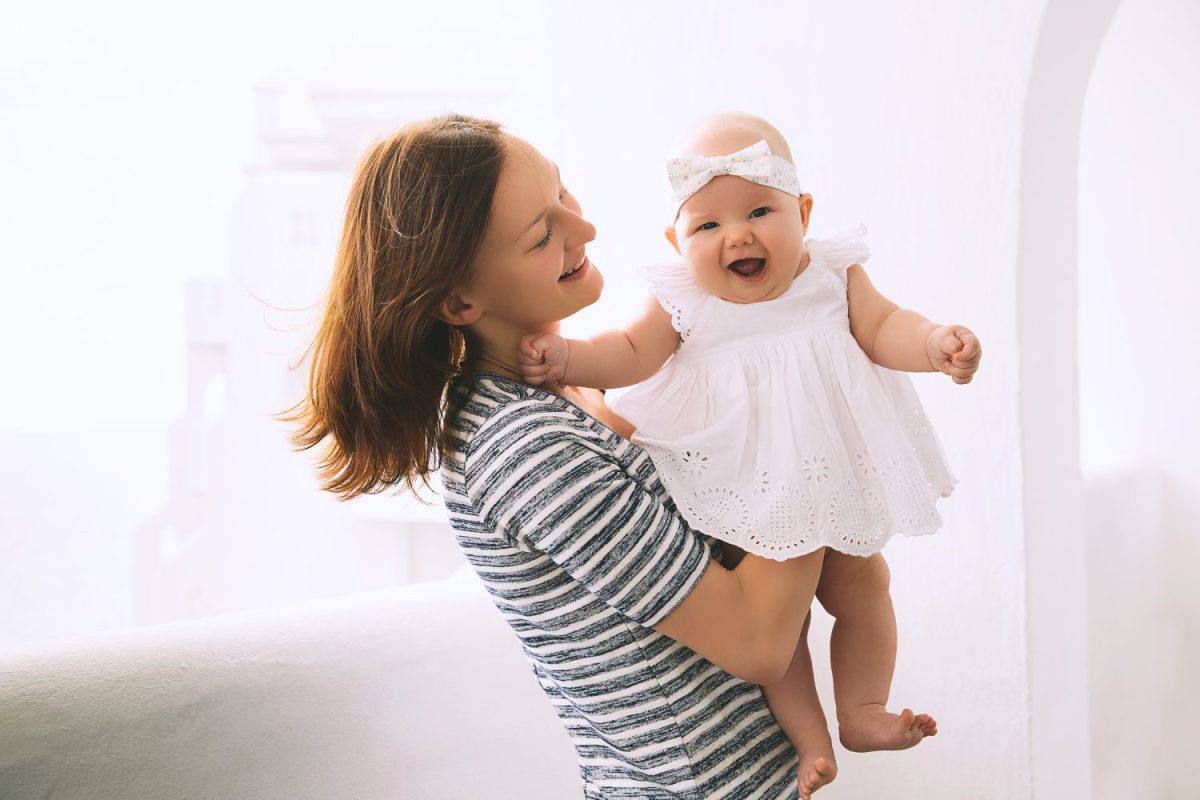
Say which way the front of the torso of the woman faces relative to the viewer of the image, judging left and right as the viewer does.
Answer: facing to the right of the viewer

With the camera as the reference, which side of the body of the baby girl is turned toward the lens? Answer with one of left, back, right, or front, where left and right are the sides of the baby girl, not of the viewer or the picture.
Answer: front

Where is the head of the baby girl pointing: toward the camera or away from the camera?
toward the camera

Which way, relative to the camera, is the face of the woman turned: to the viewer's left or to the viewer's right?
to the viewer's right
